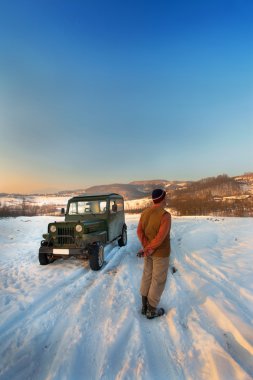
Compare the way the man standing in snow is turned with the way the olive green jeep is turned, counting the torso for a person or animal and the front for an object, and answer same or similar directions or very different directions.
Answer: very different directions

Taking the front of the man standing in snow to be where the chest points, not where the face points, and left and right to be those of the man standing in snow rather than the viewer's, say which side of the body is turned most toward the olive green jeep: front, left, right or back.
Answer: left

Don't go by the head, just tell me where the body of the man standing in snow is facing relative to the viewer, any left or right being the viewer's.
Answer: facing away from the viewer and to the right of the viewer

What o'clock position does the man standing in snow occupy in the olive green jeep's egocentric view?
The man standing in snow is roughly at 10 o'clock from the olive green jeep.

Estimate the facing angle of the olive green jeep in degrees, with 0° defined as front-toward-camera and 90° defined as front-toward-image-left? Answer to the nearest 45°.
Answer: approximately 45°
